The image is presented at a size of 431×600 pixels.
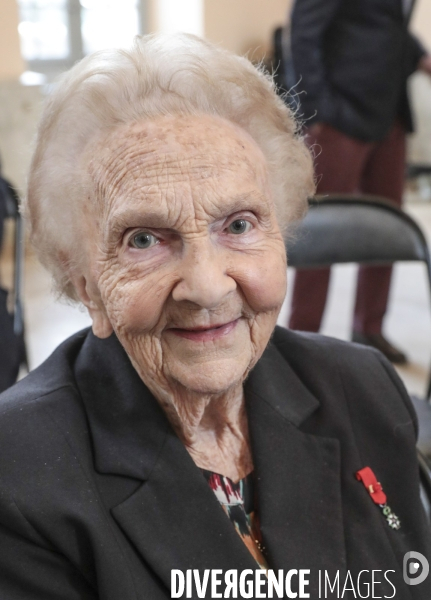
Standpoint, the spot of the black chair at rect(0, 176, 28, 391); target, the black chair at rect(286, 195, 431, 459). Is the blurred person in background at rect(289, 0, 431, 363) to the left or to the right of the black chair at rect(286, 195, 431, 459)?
left

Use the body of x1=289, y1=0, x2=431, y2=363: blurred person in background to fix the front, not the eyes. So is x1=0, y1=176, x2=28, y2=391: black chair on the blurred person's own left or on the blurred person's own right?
on the blurred person's own right

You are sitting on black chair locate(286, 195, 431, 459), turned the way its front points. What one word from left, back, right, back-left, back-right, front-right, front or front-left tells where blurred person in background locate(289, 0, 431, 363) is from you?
back

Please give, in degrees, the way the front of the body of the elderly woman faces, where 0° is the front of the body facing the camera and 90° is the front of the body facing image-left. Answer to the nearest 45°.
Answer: approximately 0°

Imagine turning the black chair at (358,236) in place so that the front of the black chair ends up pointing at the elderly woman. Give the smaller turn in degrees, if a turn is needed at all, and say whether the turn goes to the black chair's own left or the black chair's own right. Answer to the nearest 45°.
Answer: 0° — it already faces them

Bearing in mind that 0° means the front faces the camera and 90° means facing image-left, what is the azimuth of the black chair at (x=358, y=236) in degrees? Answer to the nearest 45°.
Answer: approximately 0°

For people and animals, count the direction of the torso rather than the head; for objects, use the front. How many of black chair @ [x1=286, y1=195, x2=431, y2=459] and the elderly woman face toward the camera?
2

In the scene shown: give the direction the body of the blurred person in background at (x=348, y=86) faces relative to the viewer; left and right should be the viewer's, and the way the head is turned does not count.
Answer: facing the viewer and to the right of the viewer

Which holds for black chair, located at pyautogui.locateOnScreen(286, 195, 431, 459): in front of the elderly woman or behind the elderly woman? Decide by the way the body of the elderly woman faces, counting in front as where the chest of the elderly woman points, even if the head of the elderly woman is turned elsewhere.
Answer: behind

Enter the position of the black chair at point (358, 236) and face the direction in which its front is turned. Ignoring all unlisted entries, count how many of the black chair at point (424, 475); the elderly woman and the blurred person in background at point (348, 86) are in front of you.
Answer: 2
